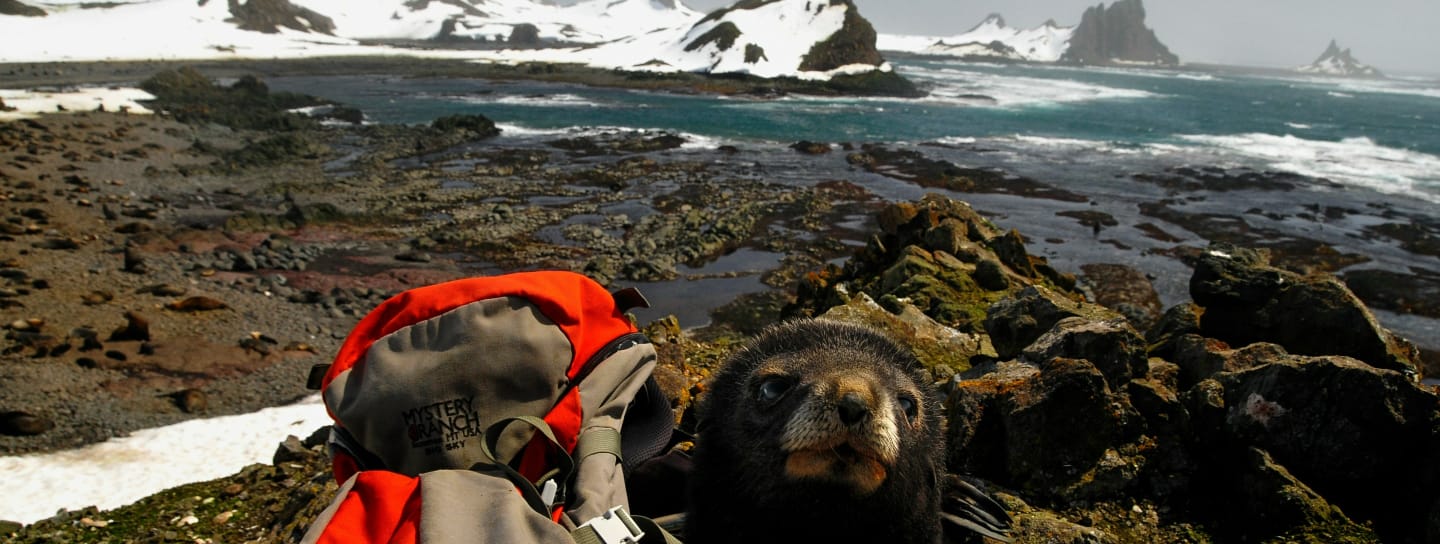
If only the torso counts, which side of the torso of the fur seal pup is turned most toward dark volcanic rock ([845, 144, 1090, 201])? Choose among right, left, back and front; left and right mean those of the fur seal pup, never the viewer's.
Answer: back

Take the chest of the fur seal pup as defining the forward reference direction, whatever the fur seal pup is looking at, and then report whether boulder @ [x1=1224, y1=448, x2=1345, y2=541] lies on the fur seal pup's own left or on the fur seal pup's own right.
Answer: on the fur seal pup's own left

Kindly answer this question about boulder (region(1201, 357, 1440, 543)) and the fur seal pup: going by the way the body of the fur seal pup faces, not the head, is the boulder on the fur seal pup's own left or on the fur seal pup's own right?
on the fur seal pup's own left

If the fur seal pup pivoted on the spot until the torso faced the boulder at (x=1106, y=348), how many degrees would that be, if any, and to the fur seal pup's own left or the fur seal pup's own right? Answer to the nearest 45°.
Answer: approximately 135° to the fur seal pup's own left

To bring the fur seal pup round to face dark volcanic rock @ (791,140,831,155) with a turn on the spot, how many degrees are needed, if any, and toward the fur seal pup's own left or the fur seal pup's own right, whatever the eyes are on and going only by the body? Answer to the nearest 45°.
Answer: approximately 180°

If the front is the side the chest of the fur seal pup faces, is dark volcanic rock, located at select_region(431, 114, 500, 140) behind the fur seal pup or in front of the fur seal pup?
behind

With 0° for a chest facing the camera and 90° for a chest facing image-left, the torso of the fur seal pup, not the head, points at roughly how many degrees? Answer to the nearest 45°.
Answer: approximately 0°

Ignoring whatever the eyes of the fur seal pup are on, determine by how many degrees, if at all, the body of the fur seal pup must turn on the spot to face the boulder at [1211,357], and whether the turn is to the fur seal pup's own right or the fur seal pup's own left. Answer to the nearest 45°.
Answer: approximately 135° to the fur seal pup's own left

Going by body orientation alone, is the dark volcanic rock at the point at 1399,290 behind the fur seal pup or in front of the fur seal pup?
behind

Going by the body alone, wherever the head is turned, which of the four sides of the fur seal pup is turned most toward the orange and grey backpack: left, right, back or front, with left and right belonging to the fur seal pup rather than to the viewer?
right
